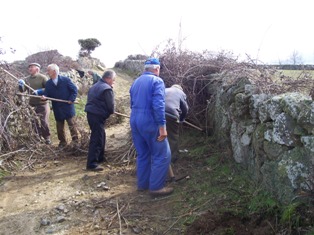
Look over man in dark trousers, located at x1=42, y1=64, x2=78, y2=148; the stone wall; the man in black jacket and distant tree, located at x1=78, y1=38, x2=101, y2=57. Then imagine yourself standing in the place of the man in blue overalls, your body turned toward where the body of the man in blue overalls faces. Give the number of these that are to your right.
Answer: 1

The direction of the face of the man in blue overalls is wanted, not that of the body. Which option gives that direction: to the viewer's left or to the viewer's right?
to the viewer's right

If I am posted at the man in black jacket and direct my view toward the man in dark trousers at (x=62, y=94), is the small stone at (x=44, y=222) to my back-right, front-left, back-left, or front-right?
back-left

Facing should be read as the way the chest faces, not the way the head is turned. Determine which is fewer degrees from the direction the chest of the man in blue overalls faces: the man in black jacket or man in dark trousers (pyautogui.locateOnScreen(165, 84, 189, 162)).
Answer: the man in dark trousers

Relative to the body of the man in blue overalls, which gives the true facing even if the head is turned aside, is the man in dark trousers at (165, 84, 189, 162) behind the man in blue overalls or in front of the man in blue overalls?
in front

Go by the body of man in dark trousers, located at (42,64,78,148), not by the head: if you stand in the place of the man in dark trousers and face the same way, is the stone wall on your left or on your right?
on your left

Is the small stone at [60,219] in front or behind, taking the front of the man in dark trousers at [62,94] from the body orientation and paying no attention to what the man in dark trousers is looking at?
in front

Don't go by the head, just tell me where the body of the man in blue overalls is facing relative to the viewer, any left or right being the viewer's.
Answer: facing away from the viewer and to the right of the viewer

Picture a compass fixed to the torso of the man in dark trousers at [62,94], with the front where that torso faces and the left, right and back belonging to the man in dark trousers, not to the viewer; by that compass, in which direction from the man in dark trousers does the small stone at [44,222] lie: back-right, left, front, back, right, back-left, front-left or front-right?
front-left
